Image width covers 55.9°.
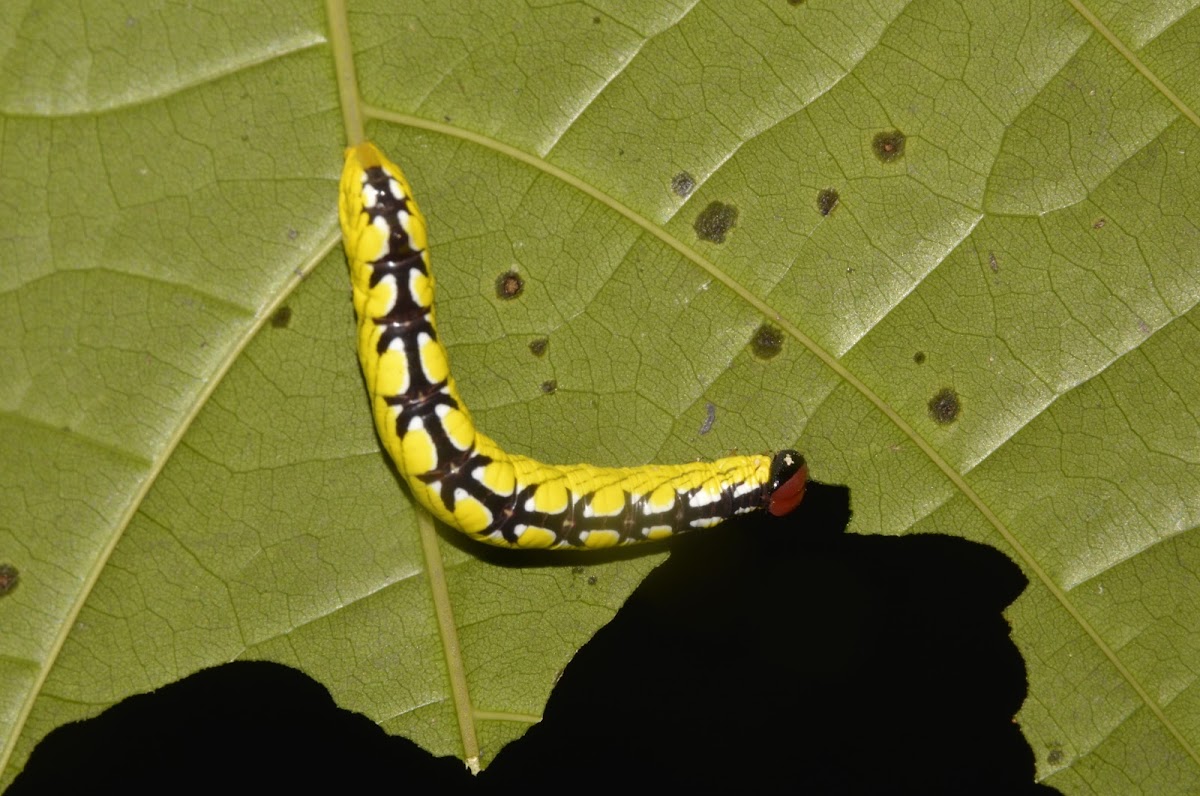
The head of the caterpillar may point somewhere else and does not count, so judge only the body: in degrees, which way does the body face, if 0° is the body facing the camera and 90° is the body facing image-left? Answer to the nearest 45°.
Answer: approximately 270°
